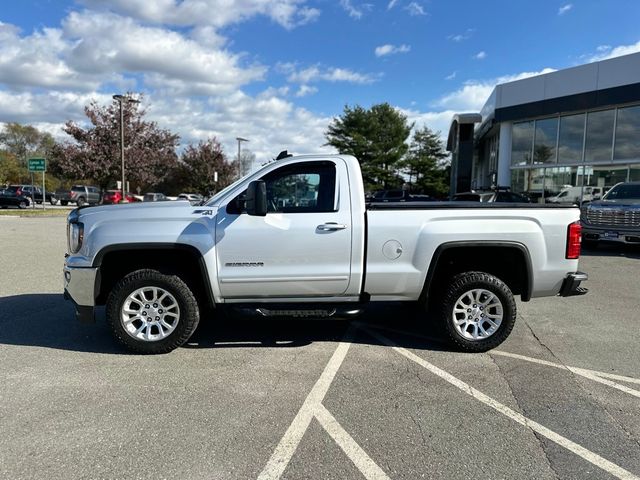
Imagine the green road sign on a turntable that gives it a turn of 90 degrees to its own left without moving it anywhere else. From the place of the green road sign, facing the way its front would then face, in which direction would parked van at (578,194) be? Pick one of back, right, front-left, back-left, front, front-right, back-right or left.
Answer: front-right

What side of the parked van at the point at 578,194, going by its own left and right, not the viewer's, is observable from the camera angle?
left

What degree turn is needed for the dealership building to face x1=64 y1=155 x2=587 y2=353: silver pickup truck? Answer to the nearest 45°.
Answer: approximately 45° to its left

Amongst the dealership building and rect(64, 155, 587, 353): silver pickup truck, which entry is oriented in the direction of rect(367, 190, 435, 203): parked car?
the dealership building

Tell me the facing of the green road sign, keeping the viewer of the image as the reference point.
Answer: facing the viewer

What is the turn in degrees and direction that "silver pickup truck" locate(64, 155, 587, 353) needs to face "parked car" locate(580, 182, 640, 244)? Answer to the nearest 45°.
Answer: approximately 135° to its right

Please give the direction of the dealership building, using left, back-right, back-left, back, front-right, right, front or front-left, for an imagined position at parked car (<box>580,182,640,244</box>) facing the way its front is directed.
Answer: back-right

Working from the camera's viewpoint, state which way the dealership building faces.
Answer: facing the viewer and to the left of the viewer

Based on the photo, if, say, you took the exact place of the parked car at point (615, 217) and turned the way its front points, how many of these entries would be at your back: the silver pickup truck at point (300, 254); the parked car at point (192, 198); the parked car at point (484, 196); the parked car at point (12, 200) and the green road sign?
0

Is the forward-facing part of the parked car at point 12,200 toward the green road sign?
no

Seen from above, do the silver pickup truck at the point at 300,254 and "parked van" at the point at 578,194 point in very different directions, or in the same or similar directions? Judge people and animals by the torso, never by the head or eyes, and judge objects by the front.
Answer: same or similar directions
